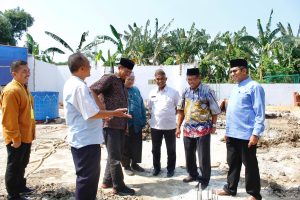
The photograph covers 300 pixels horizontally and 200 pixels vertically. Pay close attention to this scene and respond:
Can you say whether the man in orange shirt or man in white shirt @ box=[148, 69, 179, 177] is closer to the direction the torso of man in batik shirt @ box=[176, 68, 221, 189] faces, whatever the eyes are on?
the man in orange shirt

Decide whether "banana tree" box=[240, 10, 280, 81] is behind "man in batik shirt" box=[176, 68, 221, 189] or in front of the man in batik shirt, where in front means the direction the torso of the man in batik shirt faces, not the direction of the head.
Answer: behind

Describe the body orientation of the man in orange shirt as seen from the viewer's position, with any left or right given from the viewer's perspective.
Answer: facing to the right of the viewer

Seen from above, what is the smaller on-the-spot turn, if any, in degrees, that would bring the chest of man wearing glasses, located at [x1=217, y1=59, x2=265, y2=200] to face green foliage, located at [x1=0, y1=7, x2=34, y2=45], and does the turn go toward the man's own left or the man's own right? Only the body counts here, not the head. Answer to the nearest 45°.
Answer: approximately 90° to the man's own right

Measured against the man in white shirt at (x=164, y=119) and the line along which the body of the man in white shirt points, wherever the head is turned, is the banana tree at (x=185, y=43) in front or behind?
behind

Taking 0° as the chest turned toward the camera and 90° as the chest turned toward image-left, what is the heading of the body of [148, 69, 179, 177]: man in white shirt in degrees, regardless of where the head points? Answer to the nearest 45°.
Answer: approximately 0°

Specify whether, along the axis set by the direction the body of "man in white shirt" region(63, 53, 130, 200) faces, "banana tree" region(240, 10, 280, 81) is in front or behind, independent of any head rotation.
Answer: in front

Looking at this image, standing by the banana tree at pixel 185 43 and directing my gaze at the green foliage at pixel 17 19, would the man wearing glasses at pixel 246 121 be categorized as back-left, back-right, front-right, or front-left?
back-left

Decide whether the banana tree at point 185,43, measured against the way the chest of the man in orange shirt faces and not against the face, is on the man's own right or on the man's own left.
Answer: on the man's own left

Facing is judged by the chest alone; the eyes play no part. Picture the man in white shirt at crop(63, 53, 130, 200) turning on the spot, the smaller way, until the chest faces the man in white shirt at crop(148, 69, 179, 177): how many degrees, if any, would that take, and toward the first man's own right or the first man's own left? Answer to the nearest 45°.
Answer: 0° — they already face them
